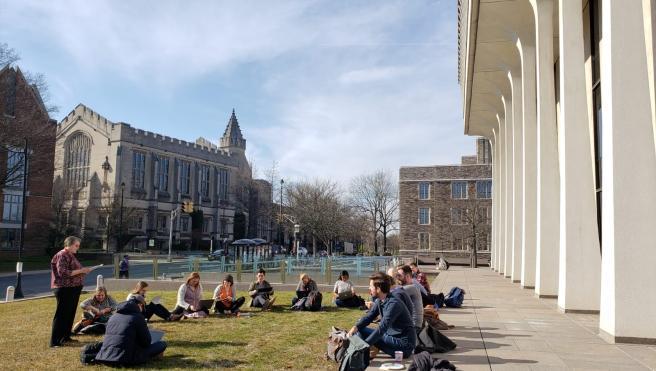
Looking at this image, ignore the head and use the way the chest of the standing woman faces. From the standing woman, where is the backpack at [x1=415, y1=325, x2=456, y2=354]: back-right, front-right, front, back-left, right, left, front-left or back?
front-right

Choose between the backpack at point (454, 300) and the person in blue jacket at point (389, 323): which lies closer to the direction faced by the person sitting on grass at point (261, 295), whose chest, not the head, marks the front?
the person in blue jacket

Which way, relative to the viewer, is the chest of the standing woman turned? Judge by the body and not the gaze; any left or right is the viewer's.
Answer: facing to the right of the viewer

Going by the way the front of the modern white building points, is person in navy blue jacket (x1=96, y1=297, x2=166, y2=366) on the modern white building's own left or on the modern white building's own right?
on the modern white building's own left

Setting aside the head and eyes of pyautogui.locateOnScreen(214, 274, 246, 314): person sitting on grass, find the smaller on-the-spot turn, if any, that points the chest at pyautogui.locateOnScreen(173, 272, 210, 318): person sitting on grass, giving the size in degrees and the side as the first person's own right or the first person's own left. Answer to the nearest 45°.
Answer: approximately 45° to the first person's own right

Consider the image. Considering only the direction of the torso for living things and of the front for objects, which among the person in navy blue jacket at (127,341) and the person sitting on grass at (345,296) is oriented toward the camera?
the person sitting on grass

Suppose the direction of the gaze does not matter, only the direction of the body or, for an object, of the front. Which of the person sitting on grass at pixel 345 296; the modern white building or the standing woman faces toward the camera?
the person sitting on grass

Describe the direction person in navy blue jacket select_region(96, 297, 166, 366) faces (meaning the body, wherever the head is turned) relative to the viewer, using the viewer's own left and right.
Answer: facing away from the viewer and to the right of the viewer

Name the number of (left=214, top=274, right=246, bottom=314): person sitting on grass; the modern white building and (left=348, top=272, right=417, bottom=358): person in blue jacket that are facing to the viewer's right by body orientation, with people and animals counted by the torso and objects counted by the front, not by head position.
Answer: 0

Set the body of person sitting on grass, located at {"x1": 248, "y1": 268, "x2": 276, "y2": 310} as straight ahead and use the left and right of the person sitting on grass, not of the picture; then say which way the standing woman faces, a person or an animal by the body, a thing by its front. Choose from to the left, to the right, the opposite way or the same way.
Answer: to the left

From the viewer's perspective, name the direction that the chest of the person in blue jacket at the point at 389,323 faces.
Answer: to the viewer's left

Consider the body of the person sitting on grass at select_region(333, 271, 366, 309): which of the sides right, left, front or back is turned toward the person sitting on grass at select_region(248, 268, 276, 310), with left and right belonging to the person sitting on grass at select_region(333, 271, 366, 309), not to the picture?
right

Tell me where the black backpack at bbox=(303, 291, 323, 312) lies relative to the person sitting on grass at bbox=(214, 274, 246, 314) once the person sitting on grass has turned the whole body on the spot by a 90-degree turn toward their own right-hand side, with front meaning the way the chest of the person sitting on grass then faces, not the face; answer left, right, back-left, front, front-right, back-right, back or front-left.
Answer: back

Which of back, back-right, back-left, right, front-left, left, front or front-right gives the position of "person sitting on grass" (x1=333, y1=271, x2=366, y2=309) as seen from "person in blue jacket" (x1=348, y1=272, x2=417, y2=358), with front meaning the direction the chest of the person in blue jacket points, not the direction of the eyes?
right

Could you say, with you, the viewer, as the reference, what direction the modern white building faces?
facing to the left of the viewer

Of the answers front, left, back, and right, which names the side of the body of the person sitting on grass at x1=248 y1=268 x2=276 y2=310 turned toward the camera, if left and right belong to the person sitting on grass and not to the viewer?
front

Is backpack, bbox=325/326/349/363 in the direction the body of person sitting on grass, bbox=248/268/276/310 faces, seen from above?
yes

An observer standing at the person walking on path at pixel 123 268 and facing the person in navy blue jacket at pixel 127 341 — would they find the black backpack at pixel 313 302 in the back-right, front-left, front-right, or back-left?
front-left

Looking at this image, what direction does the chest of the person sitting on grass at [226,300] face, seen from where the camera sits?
toward the camera
